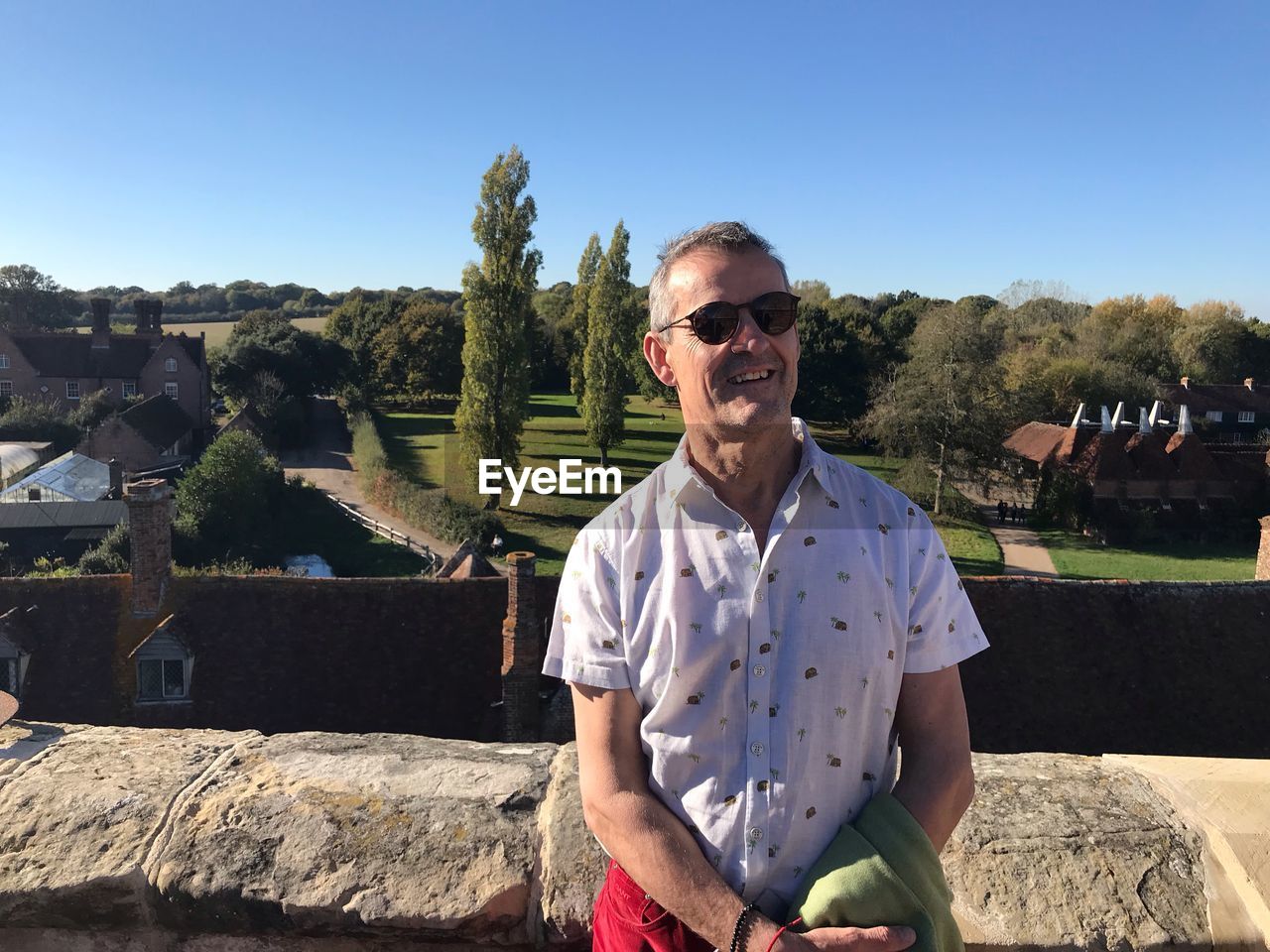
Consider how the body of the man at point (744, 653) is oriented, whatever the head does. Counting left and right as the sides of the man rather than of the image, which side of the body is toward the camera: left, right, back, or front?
front

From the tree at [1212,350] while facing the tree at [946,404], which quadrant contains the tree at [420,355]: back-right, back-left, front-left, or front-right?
front-right

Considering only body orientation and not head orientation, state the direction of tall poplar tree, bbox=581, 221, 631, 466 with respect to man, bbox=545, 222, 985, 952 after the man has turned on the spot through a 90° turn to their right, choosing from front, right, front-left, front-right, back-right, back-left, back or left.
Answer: right

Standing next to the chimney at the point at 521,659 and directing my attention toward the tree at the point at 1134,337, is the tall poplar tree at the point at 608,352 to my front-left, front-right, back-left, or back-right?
front-left

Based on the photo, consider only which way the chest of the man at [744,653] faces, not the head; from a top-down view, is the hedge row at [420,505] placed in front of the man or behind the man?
behind

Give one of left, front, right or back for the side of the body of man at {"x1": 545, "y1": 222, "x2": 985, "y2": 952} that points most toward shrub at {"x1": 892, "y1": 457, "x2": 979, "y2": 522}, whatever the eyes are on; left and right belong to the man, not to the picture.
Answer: back

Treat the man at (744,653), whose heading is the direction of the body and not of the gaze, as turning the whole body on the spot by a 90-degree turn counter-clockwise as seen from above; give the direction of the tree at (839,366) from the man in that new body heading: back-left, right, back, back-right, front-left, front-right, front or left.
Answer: left

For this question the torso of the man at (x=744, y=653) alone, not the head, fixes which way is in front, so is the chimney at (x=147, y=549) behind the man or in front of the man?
behind

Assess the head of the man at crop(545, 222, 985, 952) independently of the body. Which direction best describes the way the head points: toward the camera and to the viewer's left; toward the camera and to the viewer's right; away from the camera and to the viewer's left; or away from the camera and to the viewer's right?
toward the camera and to the viewer's right

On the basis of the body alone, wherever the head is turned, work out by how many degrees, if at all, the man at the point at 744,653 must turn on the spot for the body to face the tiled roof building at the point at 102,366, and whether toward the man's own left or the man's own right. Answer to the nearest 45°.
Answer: approximately 135° to the man's own right
